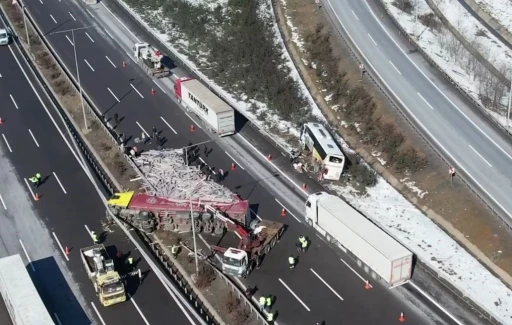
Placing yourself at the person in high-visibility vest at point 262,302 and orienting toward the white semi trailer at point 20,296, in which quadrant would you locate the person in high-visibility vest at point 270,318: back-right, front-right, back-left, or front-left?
back-left

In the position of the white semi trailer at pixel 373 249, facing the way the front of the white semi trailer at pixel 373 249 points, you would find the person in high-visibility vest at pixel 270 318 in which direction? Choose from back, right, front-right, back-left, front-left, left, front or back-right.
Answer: left

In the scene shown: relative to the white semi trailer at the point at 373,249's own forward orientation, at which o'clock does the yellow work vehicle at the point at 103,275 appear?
The yellow work vehicle is roughly at 10 o'clock from the white semi trailer.

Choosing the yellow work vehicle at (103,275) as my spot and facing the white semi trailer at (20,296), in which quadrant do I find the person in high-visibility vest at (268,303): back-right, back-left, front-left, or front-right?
back-left

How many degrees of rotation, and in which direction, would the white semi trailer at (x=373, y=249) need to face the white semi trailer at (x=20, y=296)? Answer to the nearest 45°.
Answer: approximately 90° to its left

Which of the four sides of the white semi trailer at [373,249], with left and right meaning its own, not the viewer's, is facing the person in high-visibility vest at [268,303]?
left

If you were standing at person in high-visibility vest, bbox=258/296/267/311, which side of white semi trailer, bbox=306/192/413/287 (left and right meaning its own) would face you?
left

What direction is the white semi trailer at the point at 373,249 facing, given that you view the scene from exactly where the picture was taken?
facing away from the viewer and to the left of the viewer
